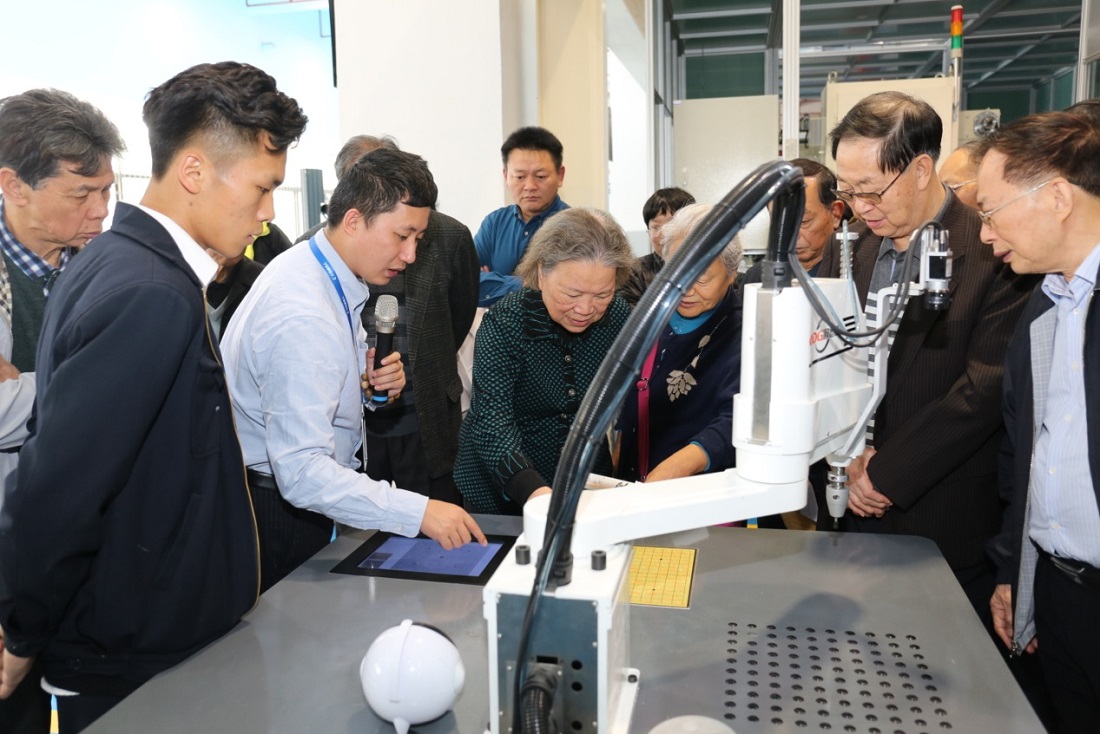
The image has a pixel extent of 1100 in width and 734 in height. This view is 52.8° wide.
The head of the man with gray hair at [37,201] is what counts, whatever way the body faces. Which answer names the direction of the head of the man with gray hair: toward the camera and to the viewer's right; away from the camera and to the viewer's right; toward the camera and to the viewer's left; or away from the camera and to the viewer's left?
toward the camera and to the viewer's right

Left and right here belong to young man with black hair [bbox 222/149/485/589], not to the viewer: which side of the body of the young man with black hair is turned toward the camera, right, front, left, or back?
right

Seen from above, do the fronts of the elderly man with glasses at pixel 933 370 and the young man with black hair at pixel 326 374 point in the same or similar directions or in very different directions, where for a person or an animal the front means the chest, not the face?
very different directions

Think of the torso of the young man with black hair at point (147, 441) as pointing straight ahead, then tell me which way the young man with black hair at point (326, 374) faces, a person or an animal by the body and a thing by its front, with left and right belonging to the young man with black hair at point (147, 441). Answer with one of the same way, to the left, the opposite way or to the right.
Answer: the same way

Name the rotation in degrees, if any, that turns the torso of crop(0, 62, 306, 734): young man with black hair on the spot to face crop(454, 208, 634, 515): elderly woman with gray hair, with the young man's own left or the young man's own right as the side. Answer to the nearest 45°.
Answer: approximately 45° to the young man's own left

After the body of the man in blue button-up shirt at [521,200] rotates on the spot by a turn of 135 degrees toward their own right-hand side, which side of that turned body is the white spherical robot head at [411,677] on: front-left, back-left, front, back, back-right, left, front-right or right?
back-left

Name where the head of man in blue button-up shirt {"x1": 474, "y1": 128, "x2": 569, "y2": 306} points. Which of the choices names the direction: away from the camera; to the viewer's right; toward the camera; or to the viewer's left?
toward the camera

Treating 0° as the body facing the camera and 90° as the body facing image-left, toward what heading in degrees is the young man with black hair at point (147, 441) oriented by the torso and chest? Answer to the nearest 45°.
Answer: approximately 270°

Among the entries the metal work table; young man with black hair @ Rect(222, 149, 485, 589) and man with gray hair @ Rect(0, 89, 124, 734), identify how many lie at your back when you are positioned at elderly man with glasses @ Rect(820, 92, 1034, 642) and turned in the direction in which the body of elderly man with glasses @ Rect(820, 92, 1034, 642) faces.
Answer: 0

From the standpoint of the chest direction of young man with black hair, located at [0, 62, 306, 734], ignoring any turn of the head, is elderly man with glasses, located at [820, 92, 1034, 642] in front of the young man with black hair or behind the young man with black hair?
in front

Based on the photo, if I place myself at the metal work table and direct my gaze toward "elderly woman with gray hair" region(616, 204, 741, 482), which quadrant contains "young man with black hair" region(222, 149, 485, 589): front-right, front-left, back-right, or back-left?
front-left

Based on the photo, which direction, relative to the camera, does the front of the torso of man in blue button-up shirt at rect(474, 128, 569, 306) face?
toward the camera

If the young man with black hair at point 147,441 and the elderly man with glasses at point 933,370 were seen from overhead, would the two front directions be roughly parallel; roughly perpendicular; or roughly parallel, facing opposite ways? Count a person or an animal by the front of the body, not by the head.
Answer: roughly parallel, facing opposite ways

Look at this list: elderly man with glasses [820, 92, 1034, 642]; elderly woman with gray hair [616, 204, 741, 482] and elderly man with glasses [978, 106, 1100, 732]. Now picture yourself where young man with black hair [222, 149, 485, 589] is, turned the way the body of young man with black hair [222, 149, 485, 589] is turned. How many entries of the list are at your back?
0

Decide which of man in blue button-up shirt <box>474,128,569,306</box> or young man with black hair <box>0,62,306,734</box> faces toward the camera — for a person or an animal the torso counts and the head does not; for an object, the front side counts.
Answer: the man in blue button-up shirt

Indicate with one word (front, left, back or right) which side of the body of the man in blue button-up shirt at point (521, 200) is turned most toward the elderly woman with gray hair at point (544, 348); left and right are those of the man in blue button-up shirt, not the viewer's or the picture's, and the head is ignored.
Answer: front
